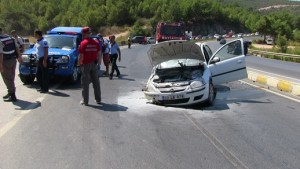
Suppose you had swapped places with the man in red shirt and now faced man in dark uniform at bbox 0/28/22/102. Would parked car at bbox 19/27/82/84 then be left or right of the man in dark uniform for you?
right

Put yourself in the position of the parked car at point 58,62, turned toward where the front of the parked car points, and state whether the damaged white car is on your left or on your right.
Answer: on your left

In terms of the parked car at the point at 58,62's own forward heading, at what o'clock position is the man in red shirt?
The man in red shirt is roughly at 10 o'clock from the parked car.

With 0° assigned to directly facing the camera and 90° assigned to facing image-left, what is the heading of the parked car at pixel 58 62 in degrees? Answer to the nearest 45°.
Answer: approximately 45°

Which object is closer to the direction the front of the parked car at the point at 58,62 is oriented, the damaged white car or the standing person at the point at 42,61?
the standing person
